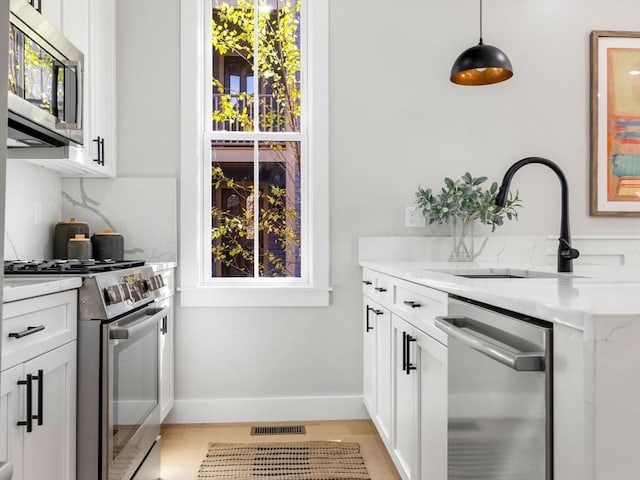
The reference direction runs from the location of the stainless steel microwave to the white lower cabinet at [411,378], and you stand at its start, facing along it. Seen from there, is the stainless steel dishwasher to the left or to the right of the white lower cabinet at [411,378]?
right

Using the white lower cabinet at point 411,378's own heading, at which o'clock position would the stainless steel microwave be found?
The stainless steel microwave is roughly at 1 o'clock from the white lower cabinet.

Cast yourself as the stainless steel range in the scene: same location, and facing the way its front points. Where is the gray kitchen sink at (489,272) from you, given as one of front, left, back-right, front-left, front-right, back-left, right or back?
front-left

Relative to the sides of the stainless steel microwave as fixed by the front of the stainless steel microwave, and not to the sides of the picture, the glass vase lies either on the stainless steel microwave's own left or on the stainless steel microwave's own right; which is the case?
on the stainless steel microwave's own left

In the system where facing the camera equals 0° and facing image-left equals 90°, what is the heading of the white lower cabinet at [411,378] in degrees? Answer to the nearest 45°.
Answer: approximately 45°

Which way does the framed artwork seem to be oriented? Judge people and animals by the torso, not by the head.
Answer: toward the camera

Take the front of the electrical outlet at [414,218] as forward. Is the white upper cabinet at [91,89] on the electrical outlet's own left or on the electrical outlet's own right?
on the electrical outlet's own right

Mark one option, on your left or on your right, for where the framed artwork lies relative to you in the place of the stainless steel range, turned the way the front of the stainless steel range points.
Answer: on your left

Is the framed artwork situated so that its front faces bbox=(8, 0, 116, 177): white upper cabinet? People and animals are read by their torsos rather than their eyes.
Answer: no

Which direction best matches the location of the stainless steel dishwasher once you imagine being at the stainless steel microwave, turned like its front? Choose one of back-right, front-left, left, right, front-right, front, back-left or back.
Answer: front

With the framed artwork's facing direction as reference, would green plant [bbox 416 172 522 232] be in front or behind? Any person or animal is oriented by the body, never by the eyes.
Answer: in front

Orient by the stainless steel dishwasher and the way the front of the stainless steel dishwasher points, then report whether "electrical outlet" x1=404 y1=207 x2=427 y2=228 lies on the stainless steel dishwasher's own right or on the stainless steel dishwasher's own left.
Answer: on the stainless steel dishwasher's own right

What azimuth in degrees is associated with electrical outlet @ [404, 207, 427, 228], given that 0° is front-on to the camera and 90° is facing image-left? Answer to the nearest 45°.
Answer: approximately 0°

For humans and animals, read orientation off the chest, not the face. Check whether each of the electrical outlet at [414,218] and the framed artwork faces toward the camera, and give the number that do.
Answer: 2

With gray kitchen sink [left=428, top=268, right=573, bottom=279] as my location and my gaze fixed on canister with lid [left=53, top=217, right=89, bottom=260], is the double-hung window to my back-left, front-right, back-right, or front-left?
front-right

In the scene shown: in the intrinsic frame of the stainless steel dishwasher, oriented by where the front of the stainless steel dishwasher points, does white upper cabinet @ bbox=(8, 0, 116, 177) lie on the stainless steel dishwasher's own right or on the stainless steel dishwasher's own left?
on the stainless steel dishwasher's own right

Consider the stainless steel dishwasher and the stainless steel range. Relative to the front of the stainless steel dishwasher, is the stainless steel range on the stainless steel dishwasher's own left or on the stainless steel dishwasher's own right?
on the stainless steel dishwasher's own right

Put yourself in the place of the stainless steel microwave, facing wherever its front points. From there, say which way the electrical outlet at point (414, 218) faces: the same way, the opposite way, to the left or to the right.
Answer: to the right
